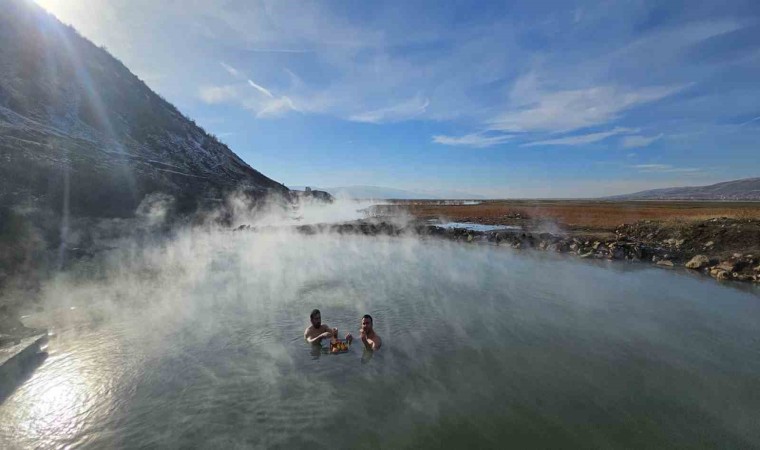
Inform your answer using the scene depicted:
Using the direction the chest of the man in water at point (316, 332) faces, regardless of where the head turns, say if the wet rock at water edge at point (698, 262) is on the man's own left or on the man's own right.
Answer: on the man's own left

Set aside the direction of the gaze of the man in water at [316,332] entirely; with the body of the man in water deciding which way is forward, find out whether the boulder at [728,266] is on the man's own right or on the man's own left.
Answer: on the man's own left

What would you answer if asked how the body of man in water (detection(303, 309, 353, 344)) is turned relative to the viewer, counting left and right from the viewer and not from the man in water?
facing the viewer and to the right of the viewer

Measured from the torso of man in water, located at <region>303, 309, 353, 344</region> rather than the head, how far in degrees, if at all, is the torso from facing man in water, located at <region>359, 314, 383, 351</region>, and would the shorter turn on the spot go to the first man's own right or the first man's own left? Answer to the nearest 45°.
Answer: approximately 45° to the first man's own left

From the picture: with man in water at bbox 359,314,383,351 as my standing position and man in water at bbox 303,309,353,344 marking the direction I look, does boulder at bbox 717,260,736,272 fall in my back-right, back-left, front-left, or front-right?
back-right
